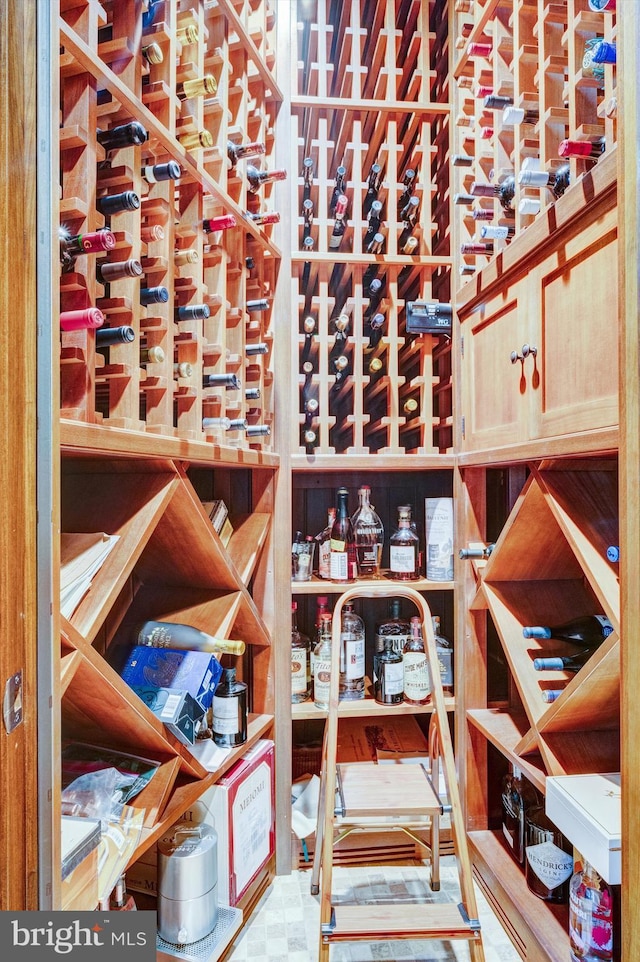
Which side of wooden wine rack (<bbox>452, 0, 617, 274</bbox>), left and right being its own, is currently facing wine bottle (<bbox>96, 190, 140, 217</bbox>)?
front

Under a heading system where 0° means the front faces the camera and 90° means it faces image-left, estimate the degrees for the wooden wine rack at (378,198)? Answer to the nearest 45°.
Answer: approximately 0°

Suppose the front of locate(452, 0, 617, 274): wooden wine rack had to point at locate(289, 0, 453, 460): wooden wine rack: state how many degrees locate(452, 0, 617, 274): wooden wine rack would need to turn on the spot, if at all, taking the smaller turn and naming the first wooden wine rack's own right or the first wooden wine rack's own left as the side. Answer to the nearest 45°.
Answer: approximately 90° to the first wooden wine rack's own right

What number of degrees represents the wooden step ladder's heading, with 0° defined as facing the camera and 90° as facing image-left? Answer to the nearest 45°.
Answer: approximately 0°

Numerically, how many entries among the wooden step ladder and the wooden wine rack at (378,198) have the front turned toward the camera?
2
